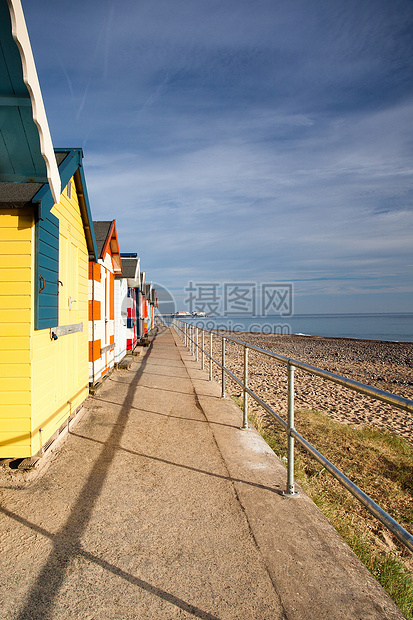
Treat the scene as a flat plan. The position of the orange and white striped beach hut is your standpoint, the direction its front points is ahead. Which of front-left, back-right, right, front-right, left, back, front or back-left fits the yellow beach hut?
right

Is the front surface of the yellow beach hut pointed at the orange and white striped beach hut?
no

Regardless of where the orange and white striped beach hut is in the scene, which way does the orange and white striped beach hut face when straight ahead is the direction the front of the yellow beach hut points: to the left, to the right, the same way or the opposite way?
the same way

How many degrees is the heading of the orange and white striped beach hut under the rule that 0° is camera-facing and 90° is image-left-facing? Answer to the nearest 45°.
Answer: approximately 270°

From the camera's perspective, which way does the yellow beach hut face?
to the viewer's right

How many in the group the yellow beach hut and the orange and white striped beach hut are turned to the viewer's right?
2
